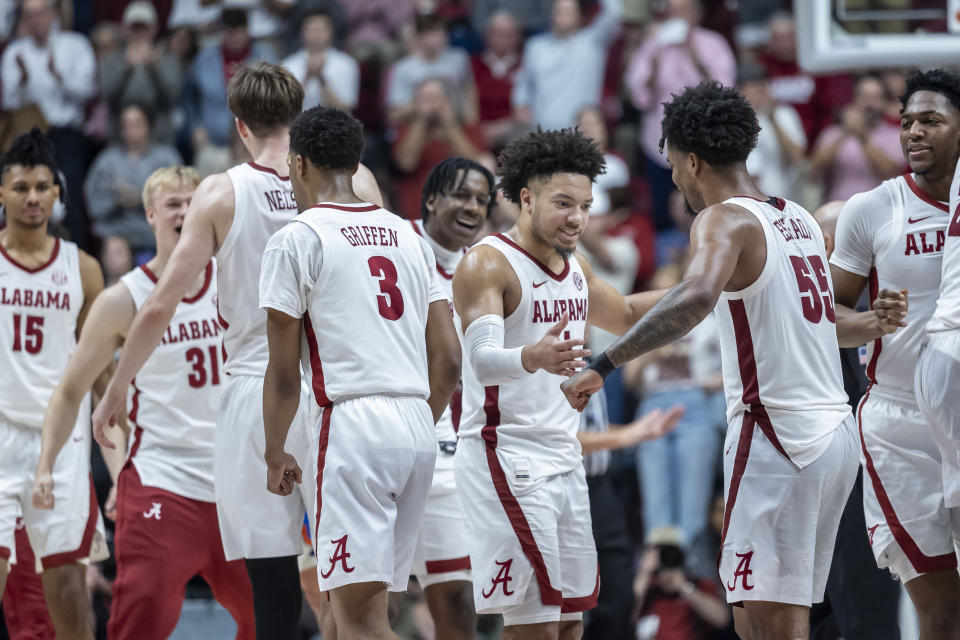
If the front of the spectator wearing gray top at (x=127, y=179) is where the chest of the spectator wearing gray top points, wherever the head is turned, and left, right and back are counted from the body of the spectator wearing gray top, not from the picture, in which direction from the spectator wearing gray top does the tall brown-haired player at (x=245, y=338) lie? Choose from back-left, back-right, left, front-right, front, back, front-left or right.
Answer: front

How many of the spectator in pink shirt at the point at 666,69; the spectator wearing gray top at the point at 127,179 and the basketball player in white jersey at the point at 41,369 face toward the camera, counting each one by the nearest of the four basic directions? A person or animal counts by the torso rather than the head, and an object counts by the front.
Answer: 3

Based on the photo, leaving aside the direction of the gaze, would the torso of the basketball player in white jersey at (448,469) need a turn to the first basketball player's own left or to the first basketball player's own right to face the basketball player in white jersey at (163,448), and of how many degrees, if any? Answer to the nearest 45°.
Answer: approximately 135° to the first basketball player's own right

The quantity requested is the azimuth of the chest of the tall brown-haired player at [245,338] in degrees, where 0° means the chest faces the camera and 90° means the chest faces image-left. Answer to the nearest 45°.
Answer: approximately 135°

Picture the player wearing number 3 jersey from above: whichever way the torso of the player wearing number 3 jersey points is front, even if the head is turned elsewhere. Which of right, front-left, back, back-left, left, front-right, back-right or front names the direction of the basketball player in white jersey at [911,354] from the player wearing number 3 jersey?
back-right

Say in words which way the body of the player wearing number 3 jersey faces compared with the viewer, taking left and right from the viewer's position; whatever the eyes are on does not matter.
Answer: facing away from the viewer and to the left of the viewer

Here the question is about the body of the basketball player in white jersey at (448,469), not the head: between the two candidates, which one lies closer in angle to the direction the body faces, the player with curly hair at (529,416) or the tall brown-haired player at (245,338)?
the player with curly hair

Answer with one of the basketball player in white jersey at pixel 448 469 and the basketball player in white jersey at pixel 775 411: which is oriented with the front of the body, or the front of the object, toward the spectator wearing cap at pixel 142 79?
the basketball player in white jersey at pixel 775 411

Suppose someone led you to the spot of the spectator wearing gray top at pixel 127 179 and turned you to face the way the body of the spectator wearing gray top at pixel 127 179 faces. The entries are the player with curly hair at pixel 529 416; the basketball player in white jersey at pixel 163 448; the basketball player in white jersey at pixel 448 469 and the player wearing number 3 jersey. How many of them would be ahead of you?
4

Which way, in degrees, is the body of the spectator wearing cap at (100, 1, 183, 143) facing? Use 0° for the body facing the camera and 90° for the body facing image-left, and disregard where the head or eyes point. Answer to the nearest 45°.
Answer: approximately 0°

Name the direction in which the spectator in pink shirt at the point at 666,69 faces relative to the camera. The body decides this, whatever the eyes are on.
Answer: toward the camera

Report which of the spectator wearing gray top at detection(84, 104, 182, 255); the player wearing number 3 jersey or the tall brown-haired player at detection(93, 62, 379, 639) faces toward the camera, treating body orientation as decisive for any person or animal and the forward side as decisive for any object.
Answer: the spectator wearing gray top

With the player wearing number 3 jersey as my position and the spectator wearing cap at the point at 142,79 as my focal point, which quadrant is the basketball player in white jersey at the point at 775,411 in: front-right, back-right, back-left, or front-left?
back-right

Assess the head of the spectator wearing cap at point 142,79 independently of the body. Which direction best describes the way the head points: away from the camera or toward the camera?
toward the camera

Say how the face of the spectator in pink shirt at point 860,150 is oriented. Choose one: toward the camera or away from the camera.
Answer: toward the camera

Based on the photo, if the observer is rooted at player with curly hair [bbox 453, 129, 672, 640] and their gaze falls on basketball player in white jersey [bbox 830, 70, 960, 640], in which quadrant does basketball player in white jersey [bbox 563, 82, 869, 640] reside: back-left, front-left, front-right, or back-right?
front-right
